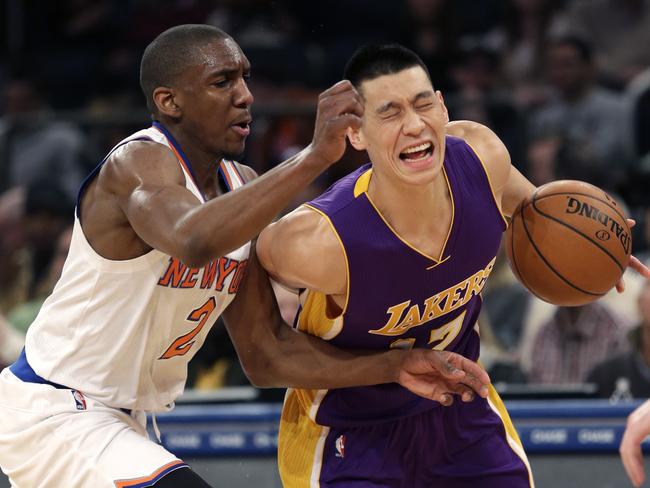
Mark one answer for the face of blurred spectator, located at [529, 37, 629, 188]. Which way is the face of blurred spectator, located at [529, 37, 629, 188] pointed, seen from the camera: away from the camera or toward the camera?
toward the camera

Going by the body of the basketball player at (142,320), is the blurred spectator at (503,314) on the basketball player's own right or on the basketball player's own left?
on the basketball player's own left

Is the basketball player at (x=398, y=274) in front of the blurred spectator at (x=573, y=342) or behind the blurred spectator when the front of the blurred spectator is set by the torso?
in front

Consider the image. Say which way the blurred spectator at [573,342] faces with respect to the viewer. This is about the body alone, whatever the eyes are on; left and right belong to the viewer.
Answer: facing the viewer

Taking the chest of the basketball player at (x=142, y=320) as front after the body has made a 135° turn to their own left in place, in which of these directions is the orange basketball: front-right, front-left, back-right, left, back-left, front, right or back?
right

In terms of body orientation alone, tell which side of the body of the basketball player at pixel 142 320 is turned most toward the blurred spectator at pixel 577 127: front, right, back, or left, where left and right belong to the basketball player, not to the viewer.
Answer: left

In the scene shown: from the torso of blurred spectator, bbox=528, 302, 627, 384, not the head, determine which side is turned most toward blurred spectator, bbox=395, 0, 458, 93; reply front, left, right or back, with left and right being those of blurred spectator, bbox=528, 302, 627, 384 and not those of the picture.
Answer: back

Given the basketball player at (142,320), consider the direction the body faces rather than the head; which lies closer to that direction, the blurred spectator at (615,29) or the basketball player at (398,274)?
the basketball player

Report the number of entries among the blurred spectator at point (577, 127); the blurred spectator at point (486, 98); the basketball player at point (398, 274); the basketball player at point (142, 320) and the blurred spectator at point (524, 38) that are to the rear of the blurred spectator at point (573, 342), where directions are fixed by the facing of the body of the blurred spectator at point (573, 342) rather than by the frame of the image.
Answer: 3

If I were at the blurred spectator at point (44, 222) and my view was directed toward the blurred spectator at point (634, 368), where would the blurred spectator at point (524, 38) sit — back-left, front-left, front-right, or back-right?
front-left

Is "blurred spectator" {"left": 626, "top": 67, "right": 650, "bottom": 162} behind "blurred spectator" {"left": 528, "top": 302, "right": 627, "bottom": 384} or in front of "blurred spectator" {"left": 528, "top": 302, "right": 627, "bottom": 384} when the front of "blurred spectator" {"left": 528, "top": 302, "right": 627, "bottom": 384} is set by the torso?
behind

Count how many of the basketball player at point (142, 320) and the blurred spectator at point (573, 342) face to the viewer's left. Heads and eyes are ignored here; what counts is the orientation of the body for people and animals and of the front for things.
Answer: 0

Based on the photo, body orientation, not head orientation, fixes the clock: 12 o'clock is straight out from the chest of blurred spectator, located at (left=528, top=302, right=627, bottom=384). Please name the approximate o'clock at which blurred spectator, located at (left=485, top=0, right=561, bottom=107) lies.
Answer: blurred spectator, located at (left=485, top=0, right=561, bottom=107) is roughly at 6 o'clock from blurred spectator, located at (left=528, top=302, right=627, bottom=384).

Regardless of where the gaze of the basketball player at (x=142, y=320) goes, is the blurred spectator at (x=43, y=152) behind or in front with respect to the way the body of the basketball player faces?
behind
